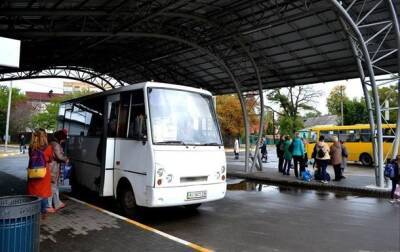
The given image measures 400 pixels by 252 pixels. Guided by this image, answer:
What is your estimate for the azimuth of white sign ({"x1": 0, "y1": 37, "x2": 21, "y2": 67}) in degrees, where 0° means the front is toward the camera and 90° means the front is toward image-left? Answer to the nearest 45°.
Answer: approximately 0°

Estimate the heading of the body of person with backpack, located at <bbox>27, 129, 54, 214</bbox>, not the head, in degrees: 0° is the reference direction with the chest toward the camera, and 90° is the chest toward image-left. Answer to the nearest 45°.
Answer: approximately 225°

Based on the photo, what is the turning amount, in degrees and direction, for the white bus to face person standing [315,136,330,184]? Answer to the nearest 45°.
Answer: approximately 90° to its left

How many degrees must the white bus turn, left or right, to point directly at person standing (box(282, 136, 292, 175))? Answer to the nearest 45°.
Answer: approximately 90° to its left

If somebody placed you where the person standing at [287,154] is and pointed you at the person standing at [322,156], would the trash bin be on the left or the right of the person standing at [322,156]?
right

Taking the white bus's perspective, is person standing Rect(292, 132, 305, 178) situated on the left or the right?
on its left

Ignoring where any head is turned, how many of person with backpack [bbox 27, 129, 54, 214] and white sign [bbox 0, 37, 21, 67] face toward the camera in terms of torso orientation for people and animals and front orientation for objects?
1
